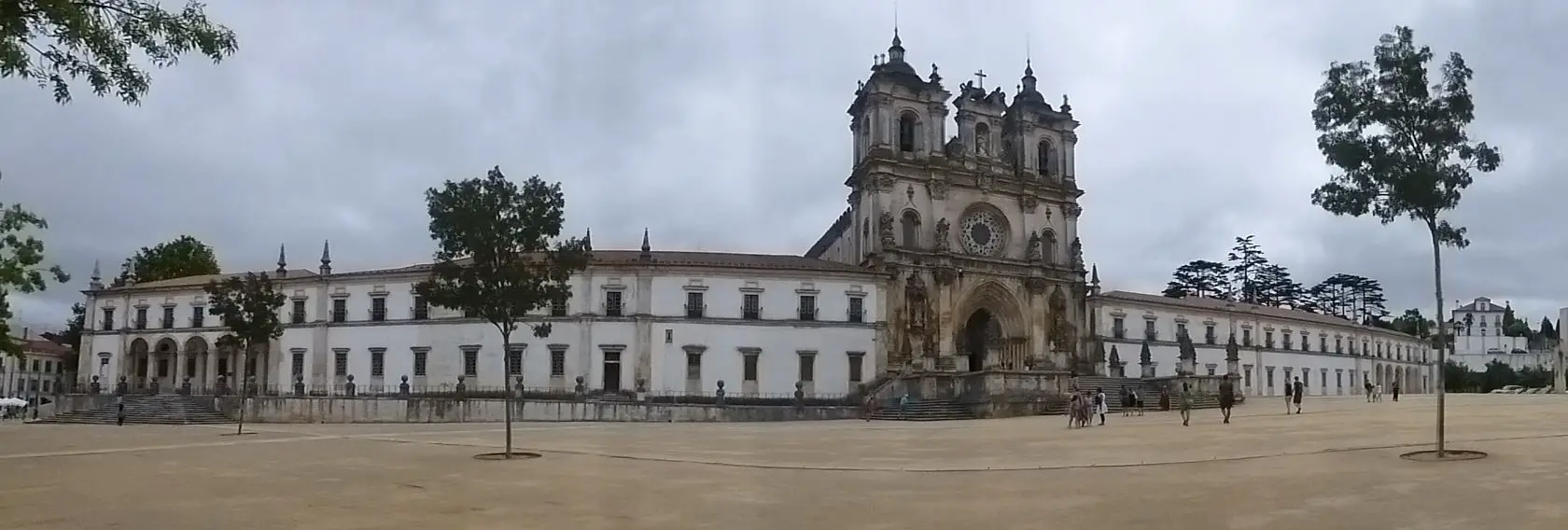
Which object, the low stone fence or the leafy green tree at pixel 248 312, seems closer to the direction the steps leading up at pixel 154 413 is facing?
the leafy green tree

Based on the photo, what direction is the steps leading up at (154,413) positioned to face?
toward the camera

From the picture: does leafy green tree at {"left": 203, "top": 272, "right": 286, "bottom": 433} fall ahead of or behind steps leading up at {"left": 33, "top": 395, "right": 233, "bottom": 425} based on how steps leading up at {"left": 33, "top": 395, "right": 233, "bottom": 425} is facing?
ahead

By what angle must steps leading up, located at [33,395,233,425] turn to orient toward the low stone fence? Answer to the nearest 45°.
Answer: approximately 45° to its left

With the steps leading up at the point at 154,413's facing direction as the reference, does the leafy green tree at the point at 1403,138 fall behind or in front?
in front

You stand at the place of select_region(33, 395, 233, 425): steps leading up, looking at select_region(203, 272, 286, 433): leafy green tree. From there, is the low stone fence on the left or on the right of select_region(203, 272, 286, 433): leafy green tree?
left
